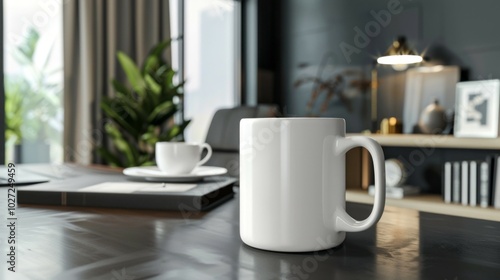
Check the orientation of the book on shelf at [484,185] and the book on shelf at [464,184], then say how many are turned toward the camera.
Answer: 2

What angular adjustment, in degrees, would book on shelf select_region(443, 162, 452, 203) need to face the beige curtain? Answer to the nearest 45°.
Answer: approximately 90° to its right

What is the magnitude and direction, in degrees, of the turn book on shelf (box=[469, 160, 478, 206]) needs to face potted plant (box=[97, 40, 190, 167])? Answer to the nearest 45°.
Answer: approximately 90° to its right

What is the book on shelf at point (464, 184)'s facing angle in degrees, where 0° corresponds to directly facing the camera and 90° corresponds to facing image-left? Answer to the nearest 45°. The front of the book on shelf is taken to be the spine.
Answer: approximately 0°

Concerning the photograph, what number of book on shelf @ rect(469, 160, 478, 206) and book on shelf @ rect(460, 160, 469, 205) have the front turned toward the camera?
2
